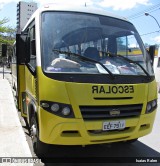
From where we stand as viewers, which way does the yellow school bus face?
facing the viewer and to the right of the viewer

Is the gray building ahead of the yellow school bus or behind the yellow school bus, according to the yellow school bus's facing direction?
behind
